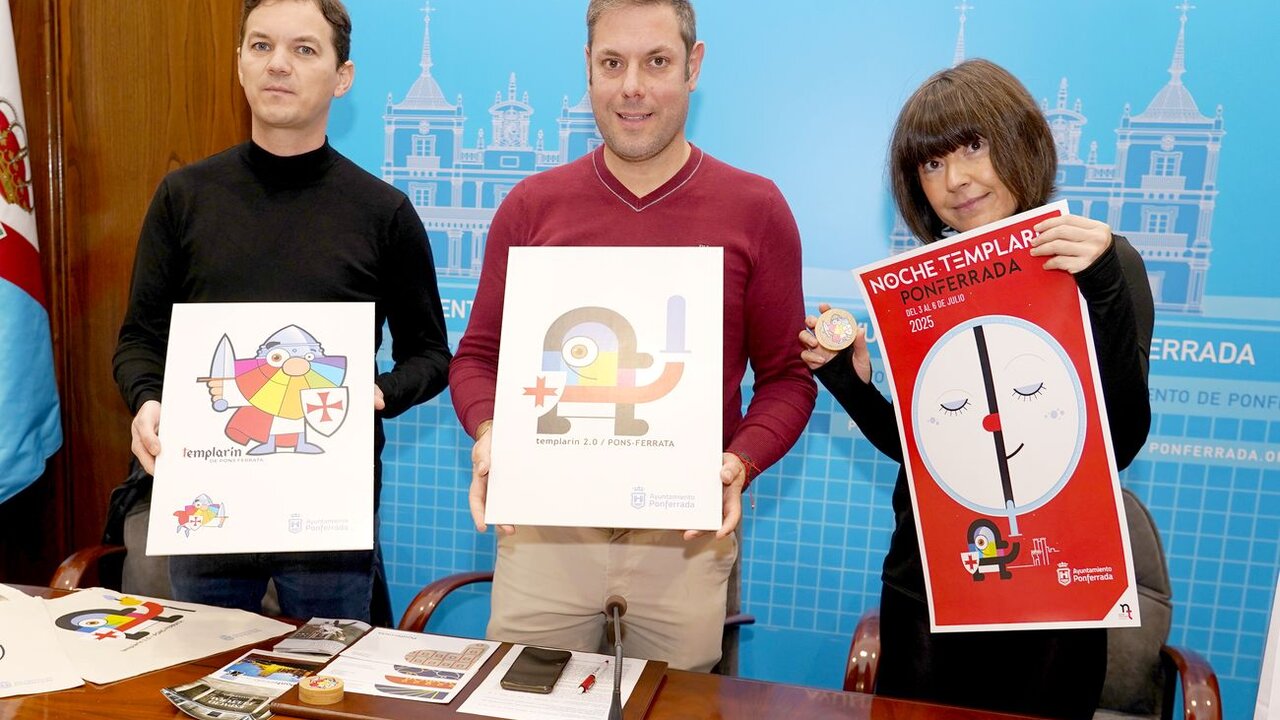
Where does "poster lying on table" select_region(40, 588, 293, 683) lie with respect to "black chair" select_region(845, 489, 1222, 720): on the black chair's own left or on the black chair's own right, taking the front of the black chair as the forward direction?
on the black chair's own right

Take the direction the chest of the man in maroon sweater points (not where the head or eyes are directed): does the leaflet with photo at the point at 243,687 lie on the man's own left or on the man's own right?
on the man's own right

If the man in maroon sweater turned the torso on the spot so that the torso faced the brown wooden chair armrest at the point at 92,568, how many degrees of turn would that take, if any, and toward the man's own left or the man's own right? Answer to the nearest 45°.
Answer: approximately 90° to the man's own right

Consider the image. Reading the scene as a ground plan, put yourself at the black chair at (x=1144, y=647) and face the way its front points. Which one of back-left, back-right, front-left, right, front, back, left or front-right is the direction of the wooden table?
front-right

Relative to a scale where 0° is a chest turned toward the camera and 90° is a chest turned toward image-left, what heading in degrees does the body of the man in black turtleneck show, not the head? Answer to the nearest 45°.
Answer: approximately 0°

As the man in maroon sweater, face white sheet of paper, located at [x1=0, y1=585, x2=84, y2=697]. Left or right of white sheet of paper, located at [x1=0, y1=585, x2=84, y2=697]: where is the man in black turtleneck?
right

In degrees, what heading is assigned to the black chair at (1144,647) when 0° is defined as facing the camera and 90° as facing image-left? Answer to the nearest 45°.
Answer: approximately 0°

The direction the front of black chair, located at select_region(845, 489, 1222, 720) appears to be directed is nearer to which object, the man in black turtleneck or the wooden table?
the wooden table
